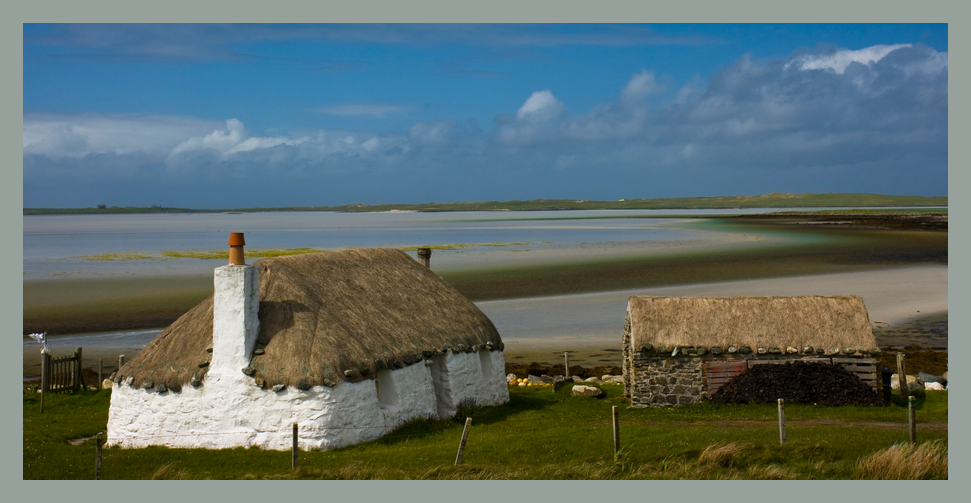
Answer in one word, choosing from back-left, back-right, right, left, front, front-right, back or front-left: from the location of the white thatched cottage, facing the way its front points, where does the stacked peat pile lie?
front-left

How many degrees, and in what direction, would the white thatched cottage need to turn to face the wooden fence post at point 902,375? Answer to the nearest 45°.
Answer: approximately 45° to its left

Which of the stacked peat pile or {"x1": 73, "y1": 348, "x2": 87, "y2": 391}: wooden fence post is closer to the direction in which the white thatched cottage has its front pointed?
the stacked peat pile

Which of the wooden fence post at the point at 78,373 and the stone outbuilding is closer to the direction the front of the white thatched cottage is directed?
the stone outbuilding

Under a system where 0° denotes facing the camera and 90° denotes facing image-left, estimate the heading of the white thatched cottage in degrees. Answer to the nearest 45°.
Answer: approximately 315°

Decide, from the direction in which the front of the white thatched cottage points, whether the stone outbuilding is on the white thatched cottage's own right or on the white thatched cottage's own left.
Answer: on the white thatched cottage's own left

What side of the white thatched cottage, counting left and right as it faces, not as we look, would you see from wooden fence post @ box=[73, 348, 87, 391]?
back

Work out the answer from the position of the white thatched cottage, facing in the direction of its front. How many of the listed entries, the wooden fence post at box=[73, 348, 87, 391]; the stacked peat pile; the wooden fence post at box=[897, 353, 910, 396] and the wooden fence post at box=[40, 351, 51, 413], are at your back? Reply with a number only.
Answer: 2
